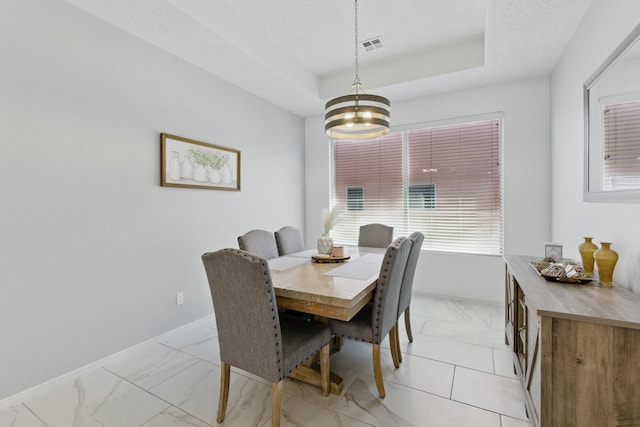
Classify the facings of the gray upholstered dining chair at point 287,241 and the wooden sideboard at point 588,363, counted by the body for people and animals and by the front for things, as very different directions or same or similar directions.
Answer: very different directions

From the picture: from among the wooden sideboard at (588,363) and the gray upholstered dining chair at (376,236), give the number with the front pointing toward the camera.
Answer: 1

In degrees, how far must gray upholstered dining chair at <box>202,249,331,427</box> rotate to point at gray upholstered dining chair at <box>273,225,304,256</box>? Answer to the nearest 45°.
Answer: approximately 45° to its left

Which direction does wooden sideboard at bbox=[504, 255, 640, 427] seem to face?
to the viewer's left

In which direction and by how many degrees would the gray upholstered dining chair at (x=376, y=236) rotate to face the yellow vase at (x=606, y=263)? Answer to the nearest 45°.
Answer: approximately 45° to its left

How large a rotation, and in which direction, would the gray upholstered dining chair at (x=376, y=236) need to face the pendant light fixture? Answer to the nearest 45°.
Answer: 0° — it already faces it

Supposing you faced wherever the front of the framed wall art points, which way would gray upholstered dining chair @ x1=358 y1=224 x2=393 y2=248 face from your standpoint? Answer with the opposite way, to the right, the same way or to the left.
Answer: to the right
